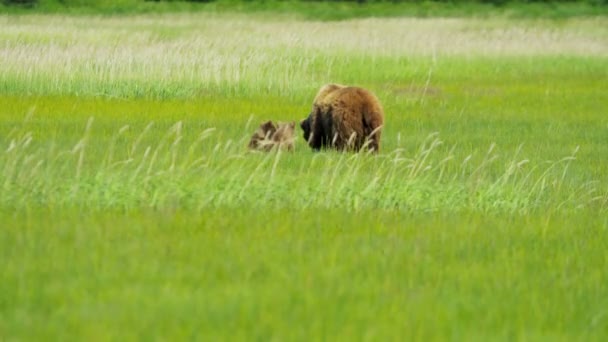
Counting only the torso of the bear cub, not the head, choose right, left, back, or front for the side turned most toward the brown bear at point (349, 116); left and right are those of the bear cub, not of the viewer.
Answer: back

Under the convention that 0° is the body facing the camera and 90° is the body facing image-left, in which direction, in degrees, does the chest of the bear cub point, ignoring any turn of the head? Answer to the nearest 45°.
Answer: approximately 90°
